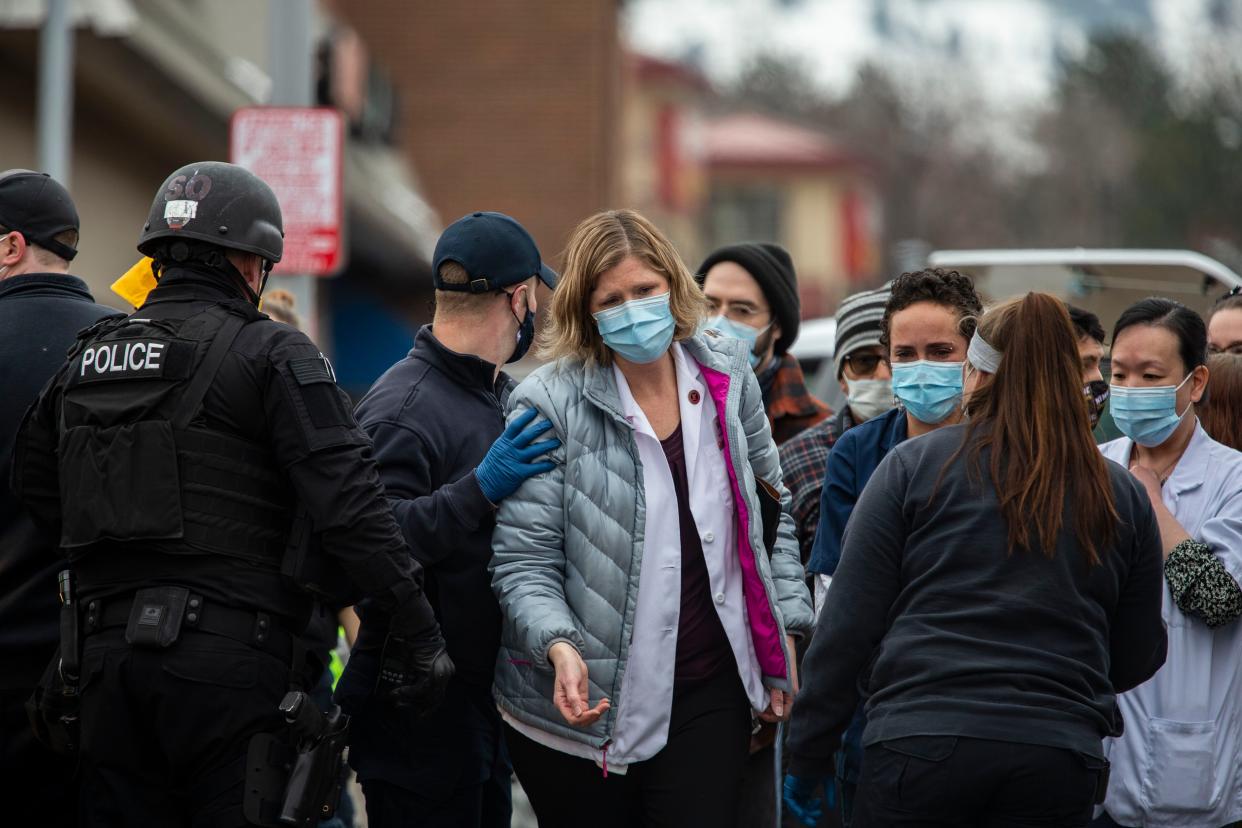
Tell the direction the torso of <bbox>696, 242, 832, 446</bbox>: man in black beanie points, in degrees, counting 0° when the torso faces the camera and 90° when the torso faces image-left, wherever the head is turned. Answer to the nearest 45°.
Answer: approximately 45°

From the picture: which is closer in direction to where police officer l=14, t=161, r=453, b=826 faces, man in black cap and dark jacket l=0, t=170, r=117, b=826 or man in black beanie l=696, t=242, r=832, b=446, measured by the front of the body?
the man in black beanie

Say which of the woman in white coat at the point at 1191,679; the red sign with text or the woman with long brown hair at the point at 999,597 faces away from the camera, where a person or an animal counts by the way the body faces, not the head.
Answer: the woman with long brown hair

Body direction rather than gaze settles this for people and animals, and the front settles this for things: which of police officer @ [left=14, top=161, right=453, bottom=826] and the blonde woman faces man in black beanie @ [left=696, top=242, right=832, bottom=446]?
the police officer

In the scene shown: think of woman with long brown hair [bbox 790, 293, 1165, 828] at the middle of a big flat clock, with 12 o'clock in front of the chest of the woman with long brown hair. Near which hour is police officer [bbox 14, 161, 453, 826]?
The police officer is roughly at 9 o'clock from the woman with long brown hair.

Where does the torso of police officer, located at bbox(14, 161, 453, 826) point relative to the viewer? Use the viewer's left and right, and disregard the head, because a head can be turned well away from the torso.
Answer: facing away from the viewer and to the right of the viewer

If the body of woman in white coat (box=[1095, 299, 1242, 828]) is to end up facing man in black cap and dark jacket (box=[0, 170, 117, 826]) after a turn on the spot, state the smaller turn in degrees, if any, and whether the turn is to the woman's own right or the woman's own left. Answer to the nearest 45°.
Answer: approximately 45° to the woman's own right

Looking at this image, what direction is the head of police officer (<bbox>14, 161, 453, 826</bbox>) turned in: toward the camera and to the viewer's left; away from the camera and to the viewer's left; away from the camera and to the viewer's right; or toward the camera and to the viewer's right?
away from the camera and to the viewer's right

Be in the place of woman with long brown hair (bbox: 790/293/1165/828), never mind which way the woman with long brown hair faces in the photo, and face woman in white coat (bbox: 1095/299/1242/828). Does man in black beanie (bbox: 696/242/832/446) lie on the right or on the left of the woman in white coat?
left

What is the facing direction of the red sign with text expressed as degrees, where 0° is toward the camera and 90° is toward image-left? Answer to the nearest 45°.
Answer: approximately 0°

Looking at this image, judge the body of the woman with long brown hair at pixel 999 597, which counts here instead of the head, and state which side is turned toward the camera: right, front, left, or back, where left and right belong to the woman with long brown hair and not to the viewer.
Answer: back

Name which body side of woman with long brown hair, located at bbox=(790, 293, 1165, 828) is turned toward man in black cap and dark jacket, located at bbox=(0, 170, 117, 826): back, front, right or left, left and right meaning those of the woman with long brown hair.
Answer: left

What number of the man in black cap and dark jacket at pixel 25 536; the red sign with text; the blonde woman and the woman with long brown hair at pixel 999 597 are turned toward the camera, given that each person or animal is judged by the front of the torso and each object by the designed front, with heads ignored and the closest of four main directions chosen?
2

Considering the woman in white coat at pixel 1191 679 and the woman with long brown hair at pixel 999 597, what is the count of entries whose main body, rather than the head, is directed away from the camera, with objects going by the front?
1

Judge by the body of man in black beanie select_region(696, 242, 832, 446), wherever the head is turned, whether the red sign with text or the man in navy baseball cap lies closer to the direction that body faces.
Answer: the man in navy baseball cap

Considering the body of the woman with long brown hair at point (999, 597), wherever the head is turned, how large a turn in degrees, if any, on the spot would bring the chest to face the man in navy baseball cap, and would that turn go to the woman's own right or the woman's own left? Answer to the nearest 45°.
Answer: approximately 90° to the woman's own left
